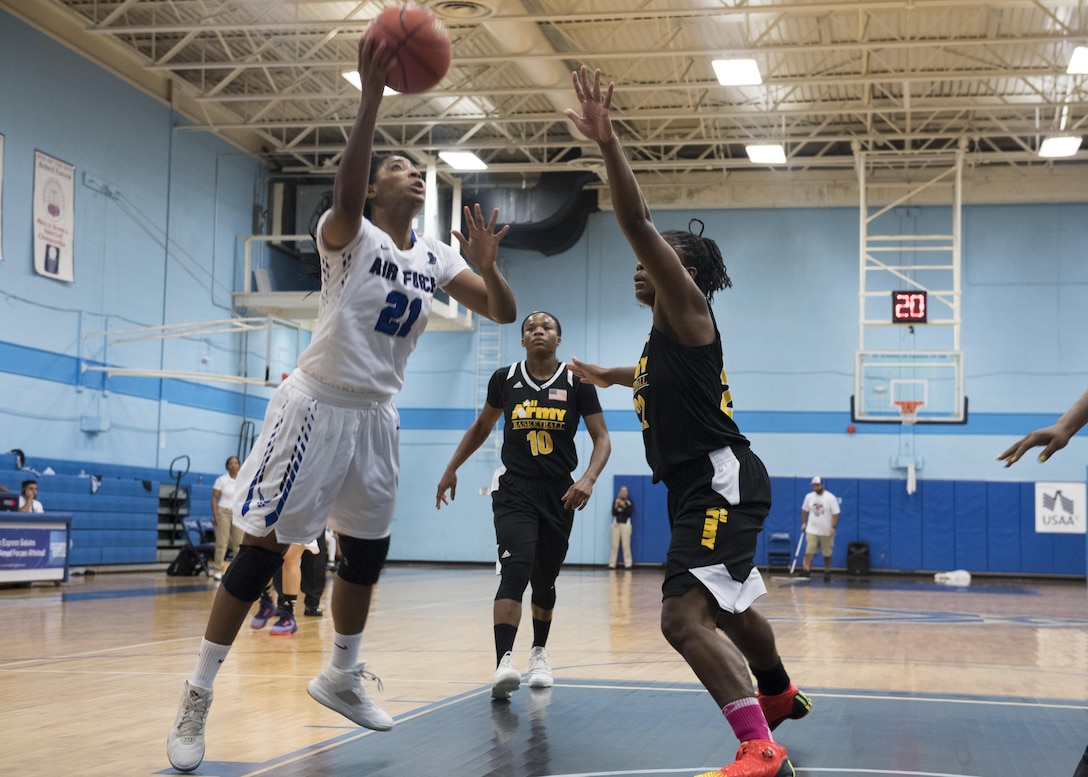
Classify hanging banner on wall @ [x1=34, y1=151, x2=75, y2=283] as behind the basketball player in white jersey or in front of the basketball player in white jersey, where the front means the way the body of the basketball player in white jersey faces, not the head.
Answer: behind

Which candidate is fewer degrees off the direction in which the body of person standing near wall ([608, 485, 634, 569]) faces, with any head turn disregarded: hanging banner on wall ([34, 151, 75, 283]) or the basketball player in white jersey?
the basketball player in white jersey

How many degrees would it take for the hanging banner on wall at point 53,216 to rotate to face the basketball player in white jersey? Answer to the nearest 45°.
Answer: approximately 45° to its right

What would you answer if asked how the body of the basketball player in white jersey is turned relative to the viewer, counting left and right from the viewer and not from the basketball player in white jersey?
facing the viewer and to the right of the viewer

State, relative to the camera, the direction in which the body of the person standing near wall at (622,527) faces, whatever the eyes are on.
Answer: toward the camera

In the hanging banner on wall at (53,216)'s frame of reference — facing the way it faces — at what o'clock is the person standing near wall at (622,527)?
The person standing near wall is roughly at 10 o'clock from the hanging banner on wall.

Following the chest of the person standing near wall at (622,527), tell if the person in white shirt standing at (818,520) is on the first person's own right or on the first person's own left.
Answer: on the first person's own left

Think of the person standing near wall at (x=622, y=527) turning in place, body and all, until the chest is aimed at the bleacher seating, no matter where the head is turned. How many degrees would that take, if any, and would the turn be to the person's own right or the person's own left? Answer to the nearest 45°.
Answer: approximately 45° to the person's own right

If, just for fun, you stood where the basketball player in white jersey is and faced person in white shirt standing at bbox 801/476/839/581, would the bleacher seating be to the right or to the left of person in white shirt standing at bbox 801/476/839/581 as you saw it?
left

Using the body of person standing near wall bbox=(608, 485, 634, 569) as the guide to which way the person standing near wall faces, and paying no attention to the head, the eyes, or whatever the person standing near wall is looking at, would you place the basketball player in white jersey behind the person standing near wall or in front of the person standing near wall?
in front

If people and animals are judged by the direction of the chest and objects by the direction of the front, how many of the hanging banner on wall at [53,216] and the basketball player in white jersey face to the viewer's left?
0

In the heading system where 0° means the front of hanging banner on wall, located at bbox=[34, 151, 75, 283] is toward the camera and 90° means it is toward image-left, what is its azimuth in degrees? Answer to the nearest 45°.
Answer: approximately 315°

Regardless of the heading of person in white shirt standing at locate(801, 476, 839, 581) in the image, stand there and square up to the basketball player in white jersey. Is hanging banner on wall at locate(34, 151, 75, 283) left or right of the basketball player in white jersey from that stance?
right

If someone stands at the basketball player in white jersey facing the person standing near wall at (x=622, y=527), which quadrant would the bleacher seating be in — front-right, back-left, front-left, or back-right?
front-left

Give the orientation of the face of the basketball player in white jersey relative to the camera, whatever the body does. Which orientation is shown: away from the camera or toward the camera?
toward the camera
